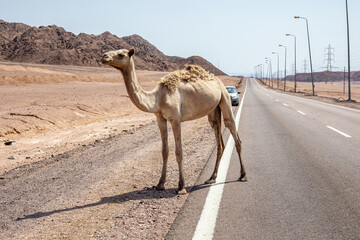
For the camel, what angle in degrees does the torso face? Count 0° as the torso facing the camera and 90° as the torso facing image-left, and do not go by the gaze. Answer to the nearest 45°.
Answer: approximately 45°
